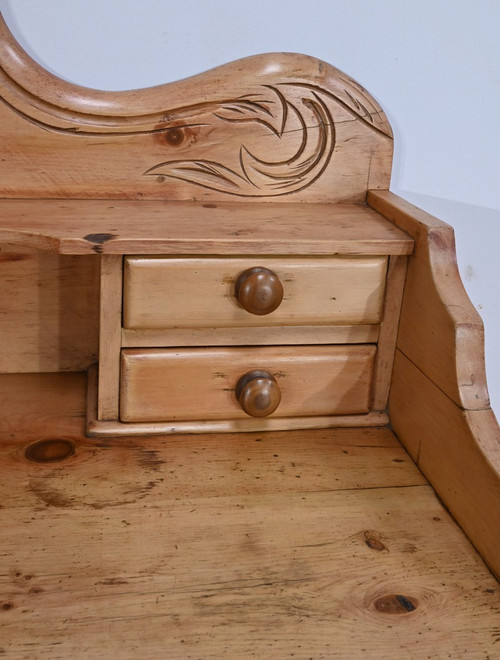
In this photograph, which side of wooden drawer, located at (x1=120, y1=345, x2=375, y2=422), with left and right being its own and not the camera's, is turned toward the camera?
front
